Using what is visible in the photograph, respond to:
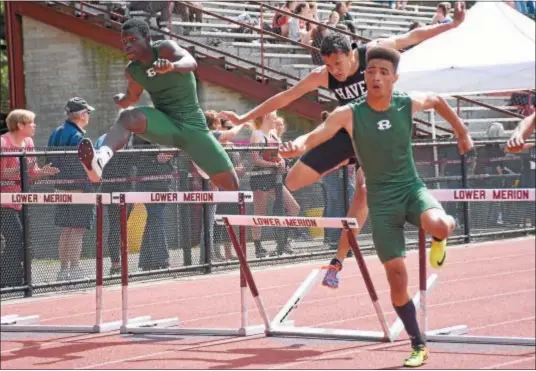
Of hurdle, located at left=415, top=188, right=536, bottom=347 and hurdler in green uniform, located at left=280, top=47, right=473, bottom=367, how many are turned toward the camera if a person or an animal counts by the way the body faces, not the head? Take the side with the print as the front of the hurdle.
2

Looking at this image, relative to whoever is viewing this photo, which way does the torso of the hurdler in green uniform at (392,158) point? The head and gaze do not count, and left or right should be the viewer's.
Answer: facing the viewer

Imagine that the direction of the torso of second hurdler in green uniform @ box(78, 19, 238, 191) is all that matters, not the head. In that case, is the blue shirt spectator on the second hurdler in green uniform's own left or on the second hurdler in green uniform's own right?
on the second hurdler in green uniform's own right

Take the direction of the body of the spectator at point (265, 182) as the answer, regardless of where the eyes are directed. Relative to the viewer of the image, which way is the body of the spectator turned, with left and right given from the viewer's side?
facing the viewer and to the right of the viewer

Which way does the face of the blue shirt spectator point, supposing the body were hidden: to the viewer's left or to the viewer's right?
to the viewer's right

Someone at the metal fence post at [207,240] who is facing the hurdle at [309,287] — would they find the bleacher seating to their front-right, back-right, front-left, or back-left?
back-left

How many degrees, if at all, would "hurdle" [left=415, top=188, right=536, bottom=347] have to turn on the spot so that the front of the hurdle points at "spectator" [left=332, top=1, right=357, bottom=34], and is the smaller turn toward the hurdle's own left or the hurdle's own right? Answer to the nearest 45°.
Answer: approximately 180°

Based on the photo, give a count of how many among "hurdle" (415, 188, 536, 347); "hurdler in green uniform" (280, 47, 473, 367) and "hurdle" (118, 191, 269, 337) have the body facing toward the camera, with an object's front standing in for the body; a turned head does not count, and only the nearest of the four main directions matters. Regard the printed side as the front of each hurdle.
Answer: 3

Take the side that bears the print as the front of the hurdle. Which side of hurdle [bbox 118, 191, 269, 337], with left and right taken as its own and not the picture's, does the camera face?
front

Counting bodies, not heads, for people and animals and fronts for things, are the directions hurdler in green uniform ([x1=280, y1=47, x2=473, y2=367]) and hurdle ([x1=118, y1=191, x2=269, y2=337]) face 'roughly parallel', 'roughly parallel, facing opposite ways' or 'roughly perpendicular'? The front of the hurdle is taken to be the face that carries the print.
roughly parallel

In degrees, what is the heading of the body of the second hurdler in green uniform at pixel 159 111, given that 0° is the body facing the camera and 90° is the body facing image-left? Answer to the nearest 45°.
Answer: approximately 45°

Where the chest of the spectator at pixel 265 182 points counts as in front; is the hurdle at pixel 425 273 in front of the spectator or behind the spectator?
in front

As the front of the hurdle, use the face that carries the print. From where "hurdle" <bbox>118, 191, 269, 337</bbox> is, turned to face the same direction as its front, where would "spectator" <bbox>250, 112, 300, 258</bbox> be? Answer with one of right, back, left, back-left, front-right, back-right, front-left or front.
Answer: back

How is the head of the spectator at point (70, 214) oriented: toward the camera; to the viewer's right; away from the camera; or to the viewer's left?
to the viewer's right

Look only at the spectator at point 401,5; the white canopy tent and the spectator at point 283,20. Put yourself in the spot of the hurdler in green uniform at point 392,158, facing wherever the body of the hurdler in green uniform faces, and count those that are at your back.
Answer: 3

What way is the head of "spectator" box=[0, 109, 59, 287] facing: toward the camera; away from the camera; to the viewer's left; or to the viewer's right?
to the viewer's right
